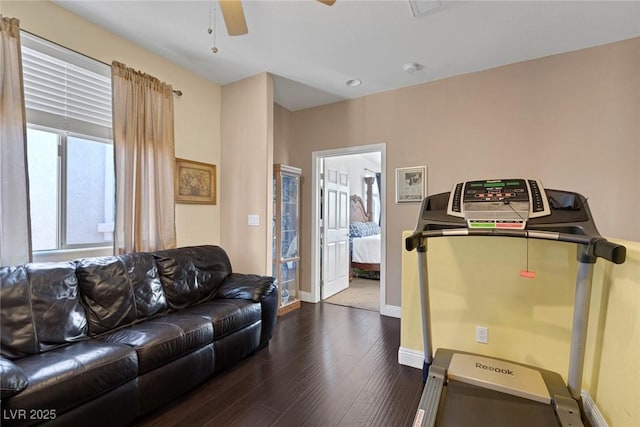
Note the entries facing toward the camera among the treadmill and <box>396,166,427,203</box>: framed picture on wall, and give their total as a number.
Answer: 1

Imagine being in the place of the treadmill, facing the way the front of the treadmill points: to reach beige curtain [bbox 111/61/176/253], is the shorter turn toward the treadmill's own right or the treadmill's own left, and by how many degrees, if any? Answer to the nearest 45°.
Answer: approximately 90° to the treadmill's own left

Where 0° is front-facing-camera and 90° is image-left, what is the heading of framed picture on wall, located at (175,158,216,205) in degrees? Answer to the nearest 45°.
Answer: approximately 315°

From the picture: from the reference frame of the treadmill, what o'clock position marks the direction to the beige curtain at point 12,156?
The beige curtain is roughly at 8 o'clock from the treadmill.

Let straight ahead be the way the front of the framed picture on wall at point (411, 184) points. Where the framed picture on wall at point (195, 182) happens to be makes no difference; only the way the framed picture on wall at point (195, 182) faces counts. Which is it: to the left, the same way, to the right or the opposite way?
to the left

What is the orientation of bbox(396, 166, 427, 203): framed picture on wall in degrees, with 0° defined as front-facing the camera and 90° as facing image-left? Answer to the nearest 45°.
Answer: approximately 0°

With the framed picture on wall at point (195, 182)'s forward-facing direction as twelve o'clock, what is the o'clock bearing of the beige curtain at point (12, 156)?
The beige curtain is roughly at 3 o'clock from the framed picture on wall.

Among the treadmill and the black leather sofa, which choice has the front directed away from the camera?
the treadmill

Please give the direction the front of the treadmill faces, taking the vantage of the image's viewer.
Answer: facing away from the viewer

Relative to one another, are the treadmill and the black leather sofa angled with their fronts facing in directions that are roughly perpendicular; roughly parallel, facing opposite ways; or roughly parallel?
roughly perpendicular

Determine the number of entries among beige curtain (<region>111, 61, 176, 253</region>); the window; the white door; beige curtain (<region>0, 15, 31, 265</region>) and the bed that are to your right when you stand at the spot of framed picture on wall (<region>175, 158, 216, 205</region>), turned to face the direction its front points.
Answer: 3

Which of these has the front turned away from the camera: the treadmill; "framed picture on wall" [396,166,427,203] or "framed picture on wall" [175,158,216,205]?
the treadmill

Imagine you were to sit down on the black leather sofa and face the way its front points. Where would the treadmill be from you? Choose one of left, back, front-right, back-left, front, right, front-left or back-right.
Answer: front

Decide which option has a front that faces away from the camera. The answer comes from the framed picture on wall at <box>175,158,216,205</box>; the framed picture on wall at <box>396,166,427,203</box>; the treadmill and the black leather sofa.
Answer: the treadmill

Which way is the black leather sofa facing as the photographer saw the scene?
facing the viewer and to the right of the viewer

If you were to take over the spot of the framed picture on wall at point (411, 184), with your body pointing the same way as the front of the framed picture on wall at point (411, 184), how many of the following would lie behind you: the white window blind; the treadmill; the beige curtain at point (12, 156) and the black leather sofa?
0

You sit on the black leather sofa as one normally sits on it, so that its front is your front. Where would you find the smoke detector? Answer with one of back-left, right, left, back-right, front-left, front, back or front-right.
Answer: front-left

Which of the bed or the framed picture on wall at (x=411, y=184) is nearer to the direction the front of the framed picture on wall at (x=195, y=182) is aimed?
the framed picture on wall

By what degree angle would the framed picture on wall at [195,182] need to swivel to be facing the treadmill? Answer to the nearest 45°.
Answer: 0° — it already faces it

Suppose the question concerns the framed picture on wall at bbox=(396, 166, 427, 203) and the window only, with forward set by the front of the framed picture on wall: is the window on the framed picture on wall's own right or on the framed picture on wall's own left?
on the framed picture on wall's own right

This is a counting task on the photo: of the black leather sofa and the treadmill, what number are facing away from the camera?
1

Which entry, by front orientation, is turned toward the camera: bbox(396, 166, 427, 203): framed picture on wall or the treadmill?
the framed picture on wall
